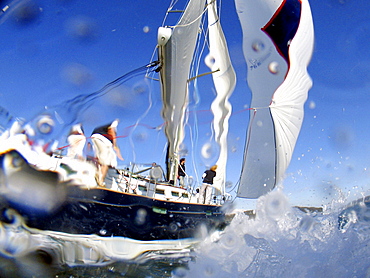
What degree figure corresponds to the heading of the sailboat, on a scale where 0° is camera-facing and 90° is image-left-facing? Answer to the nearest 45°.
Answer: approximately 225°
